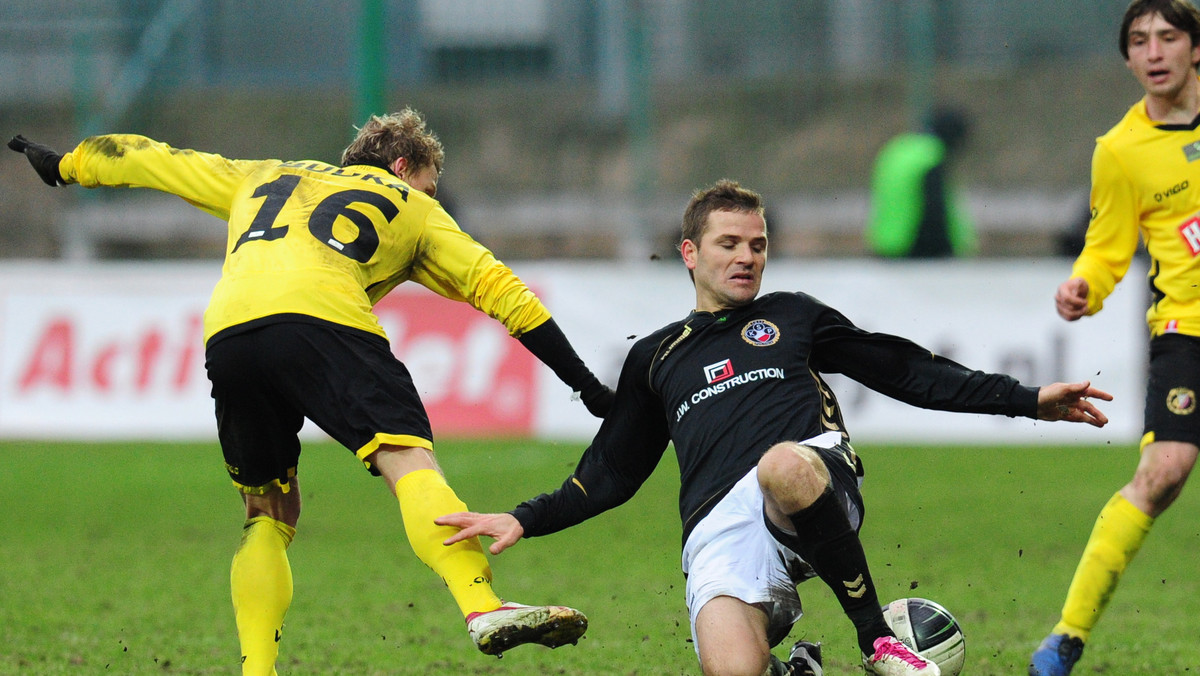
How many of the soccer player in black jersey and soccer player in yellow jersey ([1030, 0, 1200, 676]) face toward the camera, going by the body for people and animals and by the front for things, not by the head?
2

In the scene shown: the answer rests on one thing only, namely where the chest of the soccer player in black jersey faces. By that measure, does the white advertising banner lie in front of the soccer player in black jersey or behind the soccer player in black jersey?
behind

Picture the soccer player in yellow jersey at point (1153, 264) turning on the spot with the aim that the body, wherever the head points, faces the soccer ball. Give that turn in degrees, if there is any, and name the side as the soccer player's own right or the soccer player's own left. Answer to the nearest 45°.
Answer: approximately 45° to the soccer player's own right

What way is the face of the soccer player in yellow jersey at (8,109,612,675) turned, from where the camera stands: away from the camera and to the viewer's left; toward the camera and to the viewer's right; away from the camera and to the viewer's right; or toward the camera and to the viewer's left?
away from the camera and to the viewer's right

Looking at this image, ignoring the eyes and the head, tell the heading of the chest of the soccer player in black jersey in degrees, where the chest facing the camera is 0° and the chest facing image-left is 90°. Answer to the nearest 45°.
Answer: approximately 0°

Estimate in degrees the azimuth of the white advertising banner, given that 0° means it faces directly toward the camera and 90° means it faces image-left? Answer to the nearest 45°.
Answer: approximately 0°

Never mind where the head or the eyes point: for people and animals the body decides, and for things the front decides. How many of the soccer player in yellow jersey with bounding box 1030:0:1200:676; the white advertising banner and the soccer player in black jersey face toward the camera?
3

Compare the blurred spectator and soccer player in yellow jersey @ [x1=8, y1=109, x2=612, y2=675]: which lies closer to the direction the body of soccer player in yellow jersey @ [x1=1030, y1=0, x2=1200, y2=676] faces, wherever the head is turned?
the soccer player in yellow jersey

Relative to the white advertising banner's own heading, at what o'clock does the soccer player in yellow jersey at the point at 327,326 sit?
The soccer player in yellow jersey is roughly at 12 o'clock from the white advertising banner.

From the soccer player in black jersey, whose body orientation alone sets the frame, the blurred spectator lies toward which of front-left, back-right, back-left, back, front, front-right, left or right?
back

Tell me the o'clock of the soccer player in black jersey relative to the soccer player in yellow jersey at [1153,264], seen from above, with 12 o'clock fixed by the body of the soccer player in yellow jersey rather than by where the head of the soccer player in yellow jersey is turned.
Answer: The soccer player in black jersey is roughly at 2 o'clock from the soccer player in yellow jersey.

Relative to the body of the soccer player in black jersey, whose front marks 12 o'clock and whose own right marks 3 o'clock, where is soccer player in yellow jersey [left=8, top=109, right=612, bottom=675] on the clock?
The soccer player in yellow jersey is roughly at 3 o'clock from the soccer player in black jersey.
